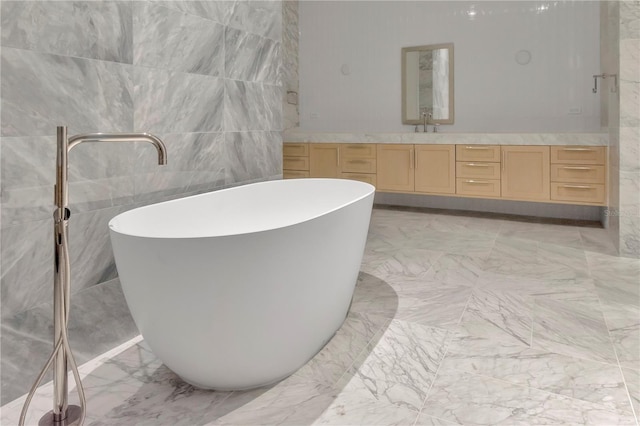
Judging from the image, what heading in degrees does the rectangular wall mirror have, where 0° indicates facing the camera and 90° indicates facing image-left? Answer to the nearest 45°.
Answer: approximately 0°

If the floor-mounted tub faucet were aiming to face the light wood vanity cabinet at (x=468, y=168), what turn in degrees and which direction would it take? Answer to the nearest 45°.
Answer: approximately 45° to its left

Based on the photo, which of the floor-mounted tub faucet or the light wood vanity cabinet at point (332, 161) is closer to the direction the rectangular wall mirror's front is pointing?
the floor-mounted tub faucet

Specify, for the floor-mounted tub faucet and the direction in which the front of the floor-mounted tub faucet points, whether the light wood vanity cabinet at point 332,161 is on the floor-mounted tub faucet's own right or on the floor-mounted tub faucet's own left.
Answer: on the floor-mounted tub faucet's own left

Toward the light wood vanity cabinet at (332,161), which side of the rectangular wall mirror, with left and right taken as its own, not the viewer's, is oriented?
right

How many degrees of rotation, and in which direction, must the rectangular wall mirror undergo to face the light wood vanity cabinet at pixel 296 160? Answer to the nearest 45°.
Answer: approximately 90° to its right

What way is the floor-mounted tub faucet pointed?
to the viewer's right

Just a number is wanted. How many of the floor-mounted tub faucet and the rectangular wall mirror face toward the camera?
1

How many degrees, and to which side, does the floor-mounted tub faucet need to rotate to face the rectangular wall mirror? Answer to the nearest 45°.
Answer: approximately 45° to its left
